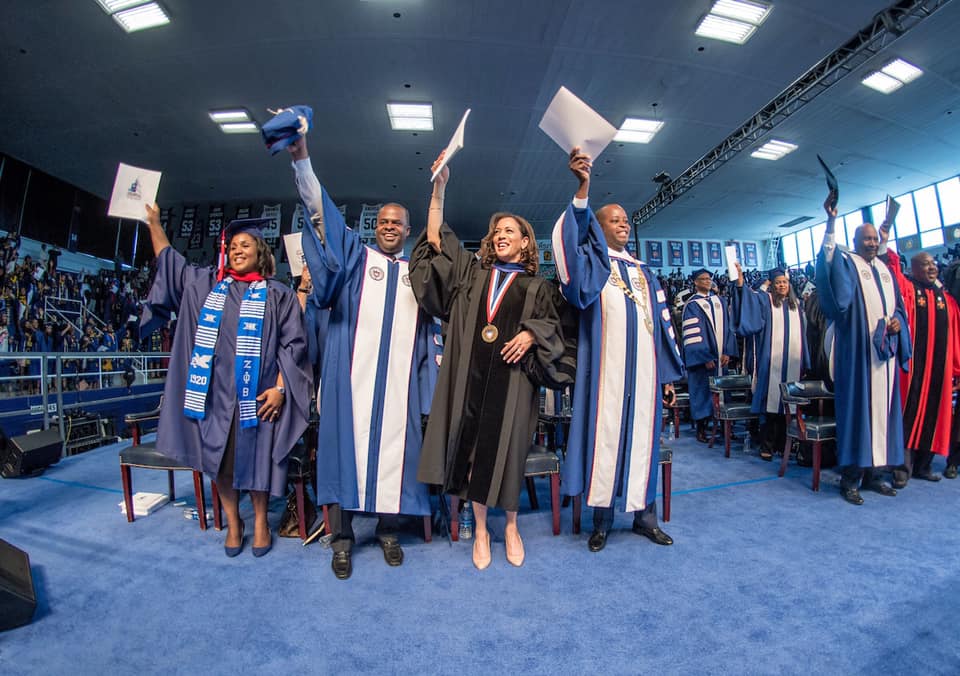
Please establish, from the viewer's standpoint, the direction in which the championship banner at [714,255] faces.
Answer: facing the viewer

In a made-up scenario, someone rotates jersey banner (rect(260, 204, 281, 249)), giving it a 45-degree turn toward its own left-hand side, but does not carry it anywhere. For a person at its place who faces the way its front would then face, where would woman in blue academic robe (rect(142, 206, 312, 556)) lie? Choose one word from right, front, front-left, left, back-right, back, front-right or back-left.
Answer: front-right

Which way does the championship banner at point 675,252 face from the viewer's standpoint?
toward the camera

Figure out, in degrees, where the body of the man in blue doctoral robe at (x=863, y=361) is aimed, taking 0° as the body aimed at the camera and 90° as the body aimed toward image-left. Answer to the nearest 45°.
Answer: approximately 315°

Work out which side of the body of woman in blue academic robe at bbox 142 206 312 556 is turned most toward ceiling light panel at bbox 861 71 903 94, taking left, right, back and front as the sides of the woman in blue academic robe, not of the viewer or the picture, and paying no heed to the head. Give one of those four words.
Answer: left

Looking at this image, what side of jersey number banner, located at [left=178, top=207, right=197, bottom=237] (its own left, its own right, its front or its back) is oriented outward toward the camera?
front

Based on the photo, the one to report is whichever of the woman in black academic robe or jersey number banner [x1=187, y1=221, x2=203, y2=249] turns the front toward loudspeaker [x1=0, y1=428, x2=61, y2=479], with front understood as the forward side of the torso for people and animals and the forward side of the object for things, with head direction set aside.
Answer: the jersey number banner

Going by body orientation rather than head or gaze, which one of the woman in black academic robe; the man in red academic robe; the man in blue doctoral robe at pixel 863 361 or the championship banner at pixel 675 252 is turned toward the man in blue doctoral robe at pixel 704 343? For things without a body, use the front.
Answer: the championship banner

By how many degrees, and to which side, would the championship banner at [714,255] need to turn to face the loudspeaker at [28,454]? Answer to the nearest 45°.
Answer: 0° — it already faces it

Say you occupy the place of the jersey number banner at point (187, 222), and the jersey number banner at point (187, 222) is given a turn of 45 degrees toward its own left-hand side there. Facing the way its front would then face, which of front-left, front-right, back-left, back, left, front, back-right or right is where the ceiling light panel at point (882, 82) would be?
front

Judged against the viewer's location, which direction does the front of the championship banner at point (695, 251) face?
facing the viewer

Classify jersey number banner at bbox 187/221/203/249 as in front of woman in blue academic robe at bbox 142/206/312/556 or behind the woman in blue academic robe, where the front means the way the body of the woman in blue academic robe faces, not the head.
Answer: behind

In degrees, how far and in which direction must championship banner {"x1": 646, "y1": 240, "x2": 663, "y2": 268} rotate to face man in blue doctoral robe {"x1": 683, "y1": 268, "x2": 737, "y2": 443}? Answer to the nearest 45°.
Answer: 0° — it already faces them

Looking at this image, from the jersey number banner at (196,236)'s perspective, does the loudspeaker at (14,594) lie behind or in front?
in front
